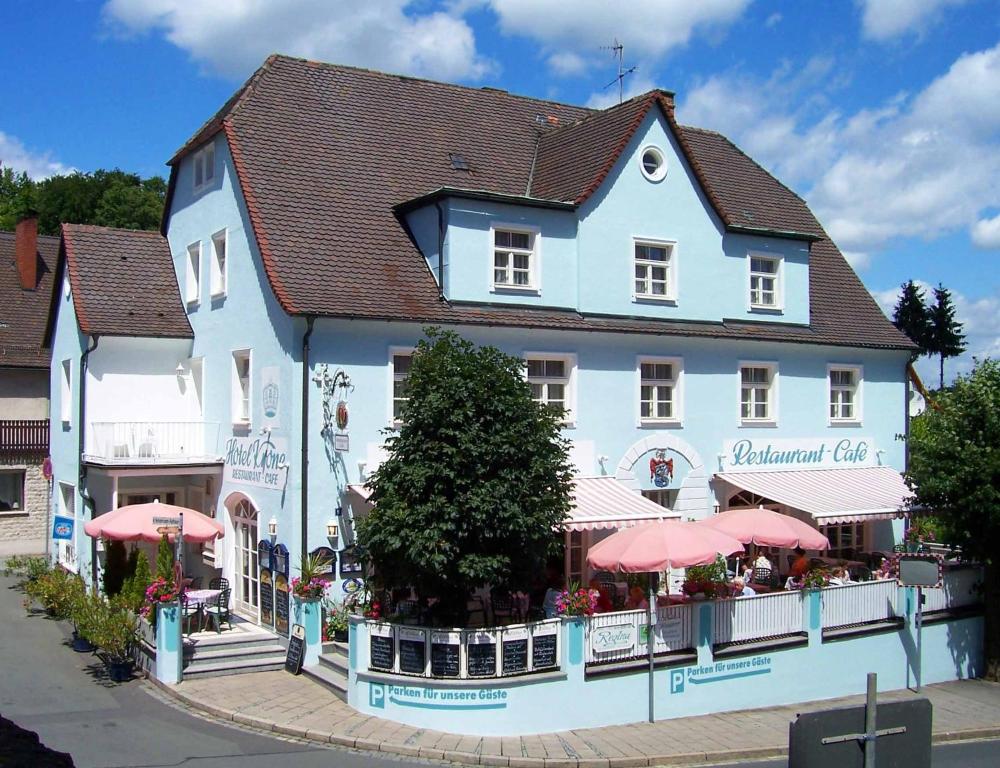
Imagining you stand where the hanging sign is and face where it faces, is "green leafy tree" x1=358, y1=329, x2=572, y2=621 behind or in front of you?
in front

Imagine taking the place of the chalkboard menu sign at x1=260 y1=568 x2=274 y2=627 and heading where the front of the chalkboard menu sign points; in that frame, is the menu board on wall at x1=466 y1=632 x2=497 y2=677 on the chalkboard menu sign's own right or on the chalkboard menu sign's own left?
on the chalkboard menu sign's own left

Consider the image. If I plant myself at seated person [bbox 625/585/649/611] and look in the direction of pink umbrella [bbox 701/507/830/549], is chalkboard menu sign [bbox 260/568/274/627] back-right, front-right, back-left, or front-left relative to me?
back-left

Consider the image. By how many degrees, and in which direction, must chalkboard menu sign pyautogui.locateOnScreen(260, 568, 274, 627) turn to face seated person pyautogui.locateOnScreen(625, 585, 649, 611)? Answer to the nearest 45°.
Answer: approximately 90° to its left

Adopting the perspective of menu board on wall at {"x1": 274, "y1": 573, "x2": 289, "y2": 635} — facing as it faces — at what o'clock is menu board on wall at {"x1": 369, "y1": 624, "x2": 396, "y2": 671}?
menu board on wall at {"x1": 369, "y1": 624, "x2": 396, "y2": 671} is roughly at 10 o'clock from menu board on wall at {"x1": 274, "y1": 573, "x2": 289, "y2": 635}.

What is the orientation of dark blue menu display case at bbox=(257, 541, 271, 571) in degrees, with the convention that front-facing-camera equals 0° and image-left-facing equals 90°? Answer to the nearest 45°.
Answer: approximately 45°

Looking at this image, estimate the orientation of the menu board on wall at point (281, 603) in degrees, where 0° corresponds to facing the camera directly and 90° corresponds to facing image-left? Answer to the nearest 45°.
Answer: approximately 45°

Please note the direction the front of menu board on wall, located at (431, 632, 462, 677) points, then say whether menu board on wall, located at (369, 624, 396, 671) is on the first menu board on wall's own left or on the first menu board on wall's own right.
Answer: on the first menu board on wall's own right
